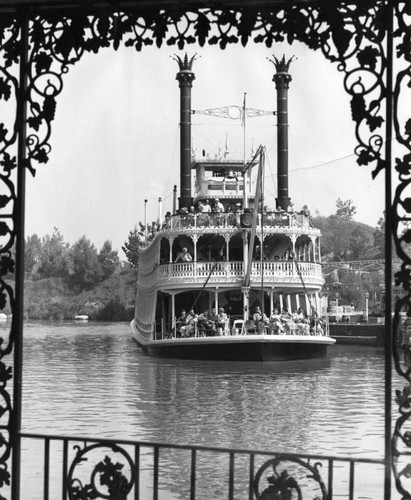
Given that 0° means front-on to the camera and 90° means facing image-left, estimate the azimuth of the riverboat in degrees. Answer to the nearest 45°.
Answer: approximately 0°

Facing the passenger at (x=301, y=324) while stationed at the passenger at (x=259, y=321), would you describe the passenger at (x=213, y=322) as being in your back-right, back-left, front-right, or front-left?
back-left
